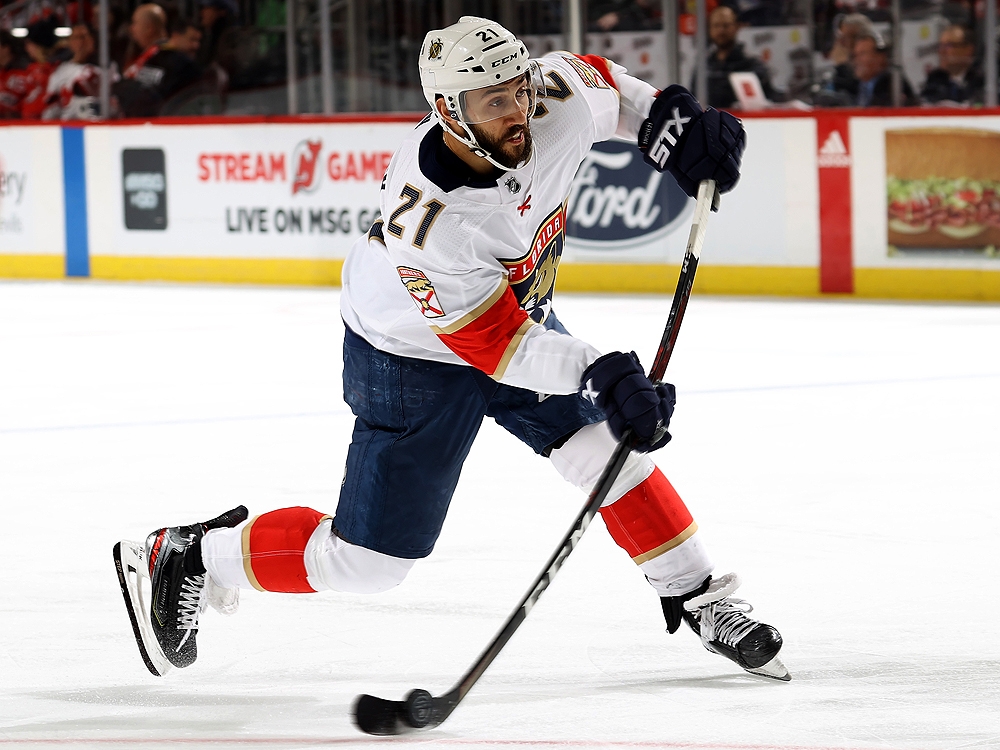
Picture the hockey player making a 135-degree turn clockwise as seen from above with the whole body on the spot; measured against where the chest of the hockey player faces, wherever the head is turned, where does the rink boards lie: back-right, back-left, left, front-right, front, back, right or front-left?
right

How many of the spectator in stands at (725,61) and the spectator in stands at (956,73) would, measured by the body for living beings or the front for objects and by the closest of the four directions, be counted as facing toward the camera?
2

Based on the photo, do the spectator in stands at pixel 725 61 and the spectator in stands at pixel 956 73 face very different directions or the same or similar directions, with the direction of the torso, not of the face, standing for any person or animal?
same or similar directions

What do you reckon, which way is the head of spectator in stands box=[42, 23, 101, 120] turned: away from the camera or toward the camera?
toward the camera

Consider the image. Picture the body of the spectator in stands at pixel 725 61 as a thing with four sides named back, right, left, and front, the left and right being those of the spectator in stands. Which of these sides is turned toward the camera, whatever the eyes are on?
front

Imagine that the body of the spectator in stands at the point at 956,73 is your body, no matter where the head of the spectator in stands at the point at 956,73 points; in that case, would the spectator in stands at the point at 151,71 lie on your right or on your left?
on your right
